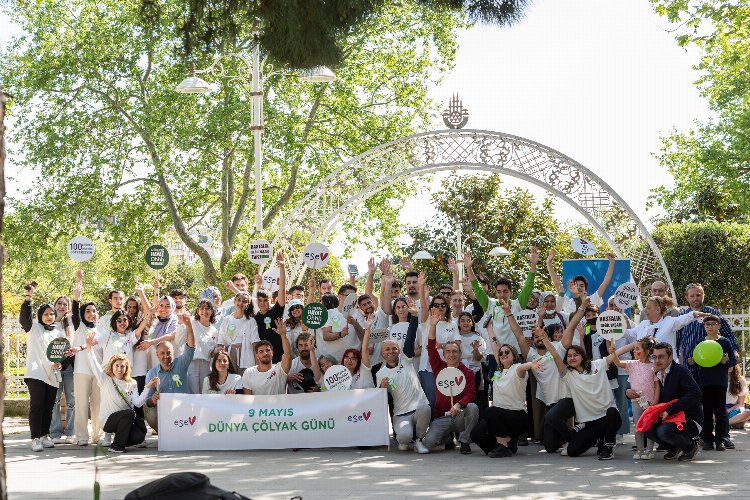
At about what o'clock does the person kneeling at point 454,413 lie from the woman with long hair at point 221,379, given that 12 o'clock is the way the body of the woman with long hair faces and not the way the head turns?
The person kneeling is roughly at 10 o'clock from the woman with long hair.

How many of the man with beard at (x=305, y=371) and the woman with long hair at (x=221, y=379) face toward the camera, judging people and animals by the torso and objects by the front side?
2

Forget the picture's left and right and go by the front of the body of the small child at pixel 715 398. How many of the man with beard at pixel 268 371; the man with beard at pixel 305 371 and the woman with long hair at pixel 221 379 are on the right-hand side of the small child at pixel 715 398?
3

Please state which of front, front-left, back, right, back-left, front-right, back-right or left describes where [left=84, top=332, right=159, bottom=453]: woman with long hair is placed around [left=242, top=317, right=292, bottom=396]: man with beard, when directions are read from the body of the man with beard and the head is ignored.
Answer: right

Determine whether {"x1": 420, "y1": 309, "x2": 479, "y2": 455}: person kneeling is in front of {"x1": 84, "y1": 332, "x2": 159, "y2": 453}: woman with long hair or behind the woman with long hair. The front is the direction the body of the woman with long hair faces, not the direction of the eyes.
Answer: in front

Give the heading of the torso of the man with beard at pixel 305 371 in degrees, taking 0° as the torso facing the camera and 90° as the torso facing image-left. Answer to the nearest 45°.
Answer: approximately 0°

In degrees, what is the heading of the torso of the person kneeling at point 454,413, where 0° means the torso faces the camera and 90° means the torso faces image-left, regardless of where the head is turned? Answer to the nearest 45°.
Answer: approximately 0°

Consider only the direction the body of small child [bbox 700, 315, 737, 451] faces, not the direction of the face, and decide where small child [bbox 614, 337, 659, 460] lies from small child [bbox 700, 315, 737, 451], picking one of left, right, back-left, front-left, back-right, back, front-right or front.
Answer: front-right

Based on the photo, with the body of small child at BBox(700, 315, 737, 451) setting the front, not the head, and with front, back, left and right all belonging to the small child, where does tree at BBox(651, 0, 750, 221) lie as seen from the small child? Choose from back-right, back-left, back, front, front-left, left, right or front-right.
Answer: back
